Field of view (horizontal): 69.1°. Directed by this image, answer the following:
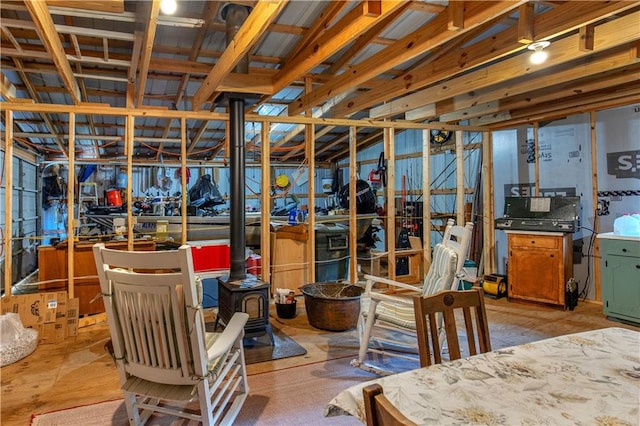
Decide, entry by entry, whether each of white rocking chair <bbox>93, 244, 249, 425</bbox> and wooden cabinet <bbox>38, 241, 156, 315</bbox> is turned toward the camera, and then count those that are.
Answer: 1

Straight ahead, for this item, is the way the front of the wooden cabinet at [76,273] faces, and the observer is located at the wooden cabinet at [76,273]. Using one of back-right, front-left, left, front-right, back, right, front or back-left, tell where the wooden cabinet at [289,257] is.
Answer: left

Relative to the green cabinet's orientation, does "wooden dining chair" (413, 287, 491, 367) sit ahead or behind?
ahead

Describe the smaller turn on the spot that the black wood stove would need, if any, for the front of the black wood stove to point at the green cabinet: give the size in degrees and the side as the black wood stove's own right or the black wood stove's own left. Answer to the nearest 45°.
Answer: approximately 45° to the black wood stove's own left

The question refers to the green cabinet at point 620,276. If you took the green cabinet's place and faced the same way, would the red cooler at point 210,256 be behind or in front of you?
in front

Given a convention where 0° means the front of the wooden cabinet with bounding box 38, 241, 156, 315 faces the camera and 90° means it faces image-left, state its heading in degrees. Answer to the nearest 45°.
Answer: approximately 0°

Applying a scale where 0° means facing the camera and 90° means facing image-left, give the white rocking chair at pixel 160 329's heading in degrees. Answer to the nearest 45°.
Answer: approximately 225°

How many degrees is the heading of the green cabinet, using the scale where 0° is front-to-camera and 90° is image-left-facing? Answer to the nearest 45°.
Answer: approximately 45°
